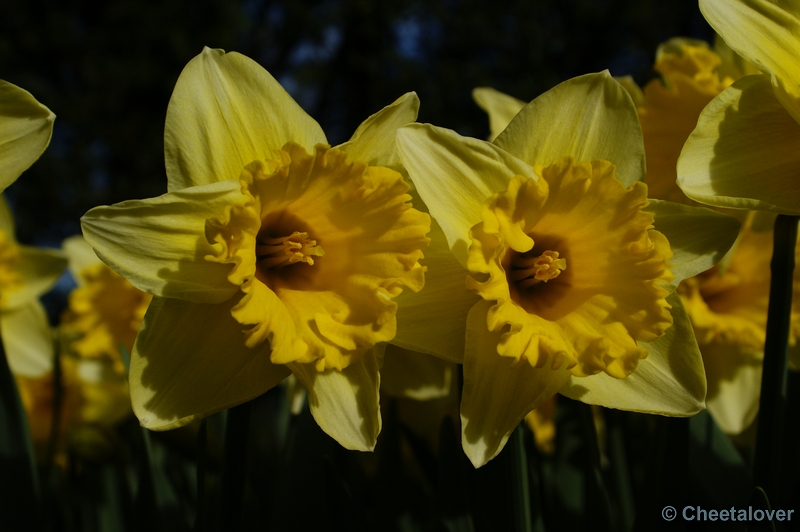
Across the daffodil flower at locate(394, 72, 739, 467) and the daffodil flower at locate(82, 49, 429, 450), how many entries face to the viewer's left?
0

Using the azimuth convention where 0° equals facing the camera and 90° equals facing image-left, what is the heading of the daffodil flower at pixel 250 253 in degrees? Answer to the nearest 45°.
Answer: approximately 315°

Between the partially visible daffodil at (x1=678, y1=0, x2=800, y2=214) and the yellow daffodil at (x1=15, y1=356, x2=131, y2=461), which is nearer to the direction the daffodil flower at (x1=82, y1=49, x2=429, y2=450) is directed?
the partially visible daffodil

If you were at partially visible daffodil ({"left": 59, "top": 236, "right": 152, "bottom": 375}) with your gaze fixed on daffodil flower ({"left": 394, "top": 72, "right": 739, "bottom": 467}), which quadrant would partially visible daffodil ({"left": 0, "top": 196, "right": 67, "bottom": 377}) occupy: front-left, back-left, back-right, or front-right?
back-right

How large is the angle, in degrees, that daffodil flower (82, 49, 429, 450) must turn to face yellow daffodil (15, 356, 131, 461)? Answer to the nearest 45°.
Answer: approximately 180°

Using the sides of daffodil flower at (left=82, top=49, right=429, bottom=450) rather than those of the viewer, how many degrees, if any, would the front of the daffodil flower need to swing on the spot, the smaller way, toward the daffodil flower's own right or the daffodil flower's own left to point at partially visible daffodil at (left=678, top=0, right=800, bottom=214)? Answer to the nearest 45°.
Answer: approximately 45° to the daffodil flower's own left

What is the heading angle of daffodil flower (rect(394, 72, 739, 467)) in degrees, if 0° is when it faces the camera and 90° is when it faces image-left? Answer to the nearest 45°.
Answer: approximately 0°

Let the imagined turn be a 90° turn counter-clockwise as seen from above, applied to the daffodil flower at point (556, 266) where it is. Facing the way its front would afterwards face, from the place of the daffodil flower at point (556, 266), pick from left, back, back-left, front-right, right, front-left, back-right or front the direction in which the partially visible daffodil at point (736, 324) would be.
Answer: front-left

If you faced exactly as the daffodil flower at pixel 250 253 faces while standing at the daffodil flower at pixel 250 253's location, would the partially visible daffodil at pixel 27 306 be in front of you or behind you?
behind
